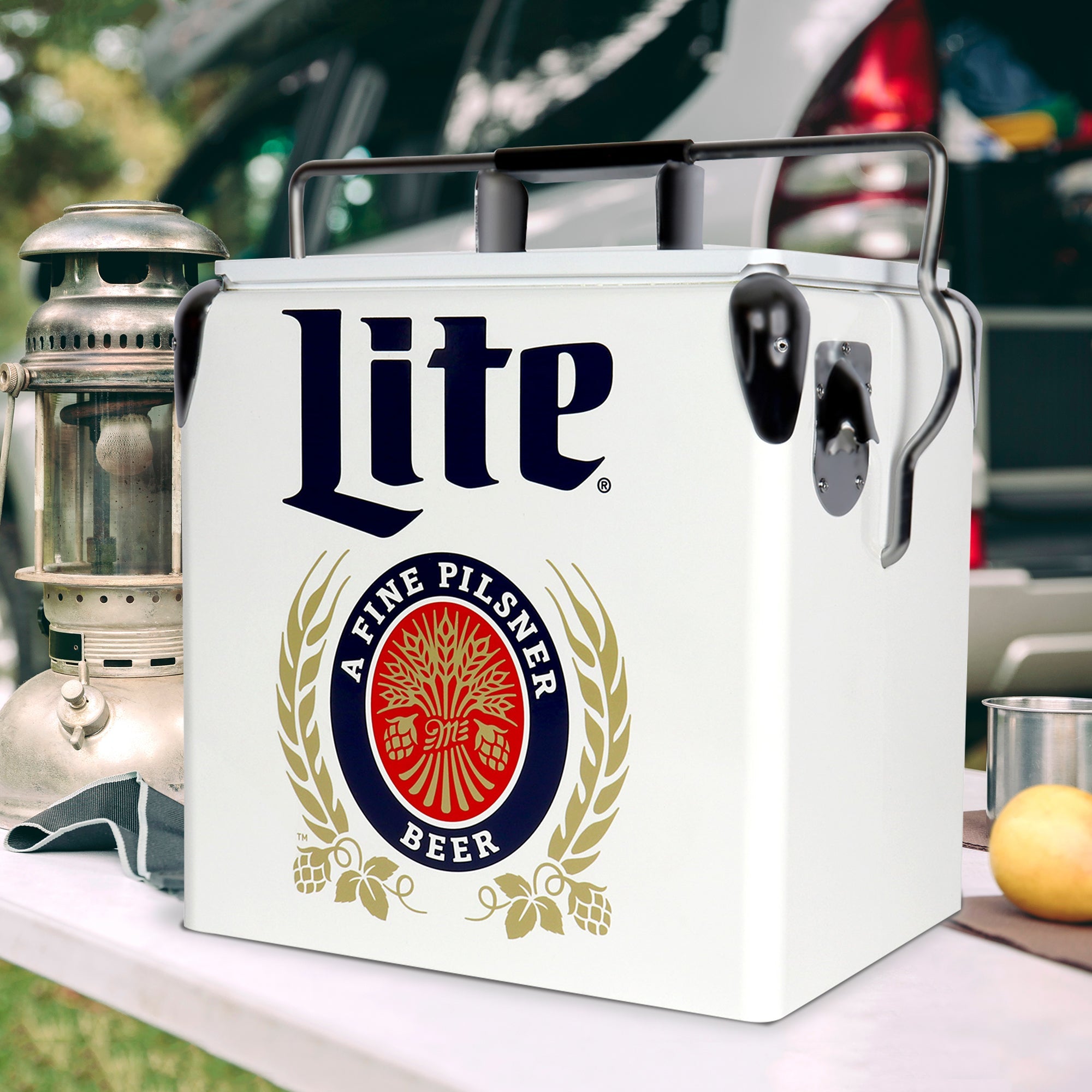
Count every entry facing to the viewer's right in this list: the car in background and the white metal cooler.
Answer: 0

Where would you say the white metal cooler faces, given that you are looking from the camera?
facing the viewer and to the left of the viewer

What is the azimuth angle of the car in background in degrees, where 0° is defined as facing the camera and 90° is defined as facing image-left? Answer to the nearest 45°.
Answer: approximately 135°

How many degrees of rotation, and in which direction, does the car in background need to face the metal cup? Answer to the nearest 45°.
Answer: approximately 135° to its left

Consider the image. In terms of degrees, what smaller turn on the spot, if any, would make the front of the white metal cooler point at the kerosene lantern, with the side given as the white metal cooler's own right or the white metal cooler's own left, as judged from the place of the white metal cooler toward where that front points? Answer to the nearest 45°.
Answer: approximately 90° to the white metal cooler's own right

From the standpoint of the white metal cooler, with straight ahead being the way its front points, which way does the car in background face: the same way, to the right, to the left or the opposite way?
to the right

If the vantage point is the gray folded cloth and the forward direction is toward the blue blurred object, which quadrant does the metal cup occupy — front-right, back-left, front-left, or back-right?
front-right

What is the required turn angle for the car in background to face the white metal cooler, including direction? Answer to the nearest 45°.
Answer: approximately 135° to its left
